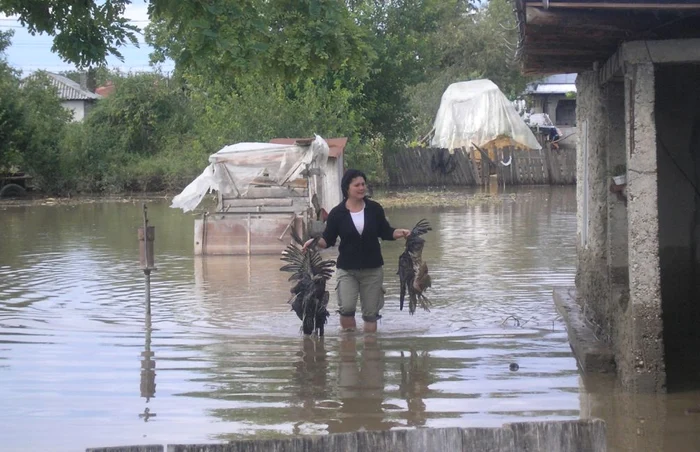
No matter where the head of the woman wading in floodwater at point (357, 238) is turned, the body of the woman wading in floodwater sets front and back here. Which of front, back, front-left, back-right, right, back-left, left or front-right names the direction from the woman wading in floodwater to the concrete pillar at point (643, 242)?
front-left

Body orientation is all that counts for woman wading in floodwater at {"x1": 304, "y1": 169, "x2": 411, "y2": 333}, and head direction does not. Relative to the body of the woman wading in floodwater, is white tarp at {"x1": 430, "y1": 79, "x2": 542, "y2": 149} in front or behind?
behind

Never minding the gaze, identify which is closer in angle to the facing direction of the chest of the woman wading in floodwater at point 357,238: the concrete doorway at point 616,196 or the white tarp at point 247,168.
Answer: the concrete doorway

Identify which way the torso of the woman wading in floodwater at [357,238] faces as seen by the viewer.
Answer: toward the camera

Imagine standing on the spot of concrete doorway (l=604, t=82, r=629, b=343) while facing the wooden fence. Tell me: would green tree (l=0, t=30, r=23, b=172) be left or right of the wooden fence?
left

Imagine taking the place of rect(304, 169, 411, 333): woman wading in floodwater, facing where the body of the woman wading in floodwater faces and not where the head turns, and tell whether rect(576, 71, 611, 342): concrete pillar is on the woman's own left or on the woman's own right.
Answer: on the woman's own left

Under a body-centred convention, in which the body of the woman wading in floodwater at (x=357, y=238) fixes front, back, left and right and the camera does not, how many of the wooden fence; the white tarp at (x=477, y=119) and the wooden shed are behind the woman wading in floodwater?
3

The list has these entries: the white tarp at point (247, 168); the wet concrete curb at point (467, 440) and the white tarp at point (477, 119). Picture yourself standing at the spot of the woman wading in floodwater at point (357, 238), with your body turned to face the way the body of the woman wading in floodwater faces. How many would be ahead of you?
1

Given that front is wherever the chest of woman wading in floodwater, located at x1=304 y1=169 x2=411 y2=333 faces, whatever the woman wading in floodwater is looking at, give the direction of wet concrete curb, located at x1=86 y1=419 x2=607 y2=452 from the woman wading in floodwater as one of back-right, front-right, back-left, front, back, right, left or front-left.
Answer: front

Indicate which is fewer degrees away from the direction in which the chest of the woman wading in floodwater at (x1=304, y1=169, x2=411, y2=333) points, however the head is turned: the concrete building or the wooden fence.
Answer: the concrete building

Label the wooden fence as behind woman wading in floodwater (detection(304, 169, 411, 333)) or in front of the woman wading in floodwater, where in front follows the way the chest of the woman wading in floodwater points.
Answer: behind

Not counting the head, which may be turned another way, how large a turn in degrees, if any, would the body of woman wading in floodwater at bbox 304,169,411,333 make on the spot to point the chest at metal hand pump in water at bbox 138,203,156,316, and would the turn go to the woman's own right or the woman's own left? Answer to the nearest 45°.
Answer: approximately 135° to the woman's own right

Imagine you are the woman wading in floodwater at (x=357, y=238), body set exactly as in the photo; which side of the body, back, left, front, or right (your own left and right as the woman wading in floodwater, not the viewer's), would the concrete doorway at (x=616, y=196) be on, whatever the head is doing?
left

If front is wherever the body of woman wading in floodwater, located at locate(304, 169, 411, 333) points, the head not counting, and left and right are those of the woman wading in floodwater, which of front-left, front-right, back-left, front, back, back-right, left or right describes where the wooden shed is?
back

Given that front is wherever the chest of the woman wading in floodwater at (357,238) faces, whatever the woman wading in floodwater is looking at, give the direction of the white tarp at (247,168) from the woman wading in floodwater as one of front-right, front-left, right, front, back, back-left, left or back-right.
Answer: back

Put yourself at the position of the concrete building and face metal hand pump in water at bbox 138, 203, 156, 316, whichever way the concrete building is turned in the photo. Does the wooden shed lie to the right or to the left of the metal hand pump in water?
right

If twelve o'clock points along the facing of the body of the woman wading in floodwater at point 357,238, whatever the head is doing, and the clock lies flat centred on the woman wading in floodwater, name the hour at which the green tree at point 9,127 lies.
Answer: The green tree is roughly at 5 o'clock from the woman wading in floodwater.
